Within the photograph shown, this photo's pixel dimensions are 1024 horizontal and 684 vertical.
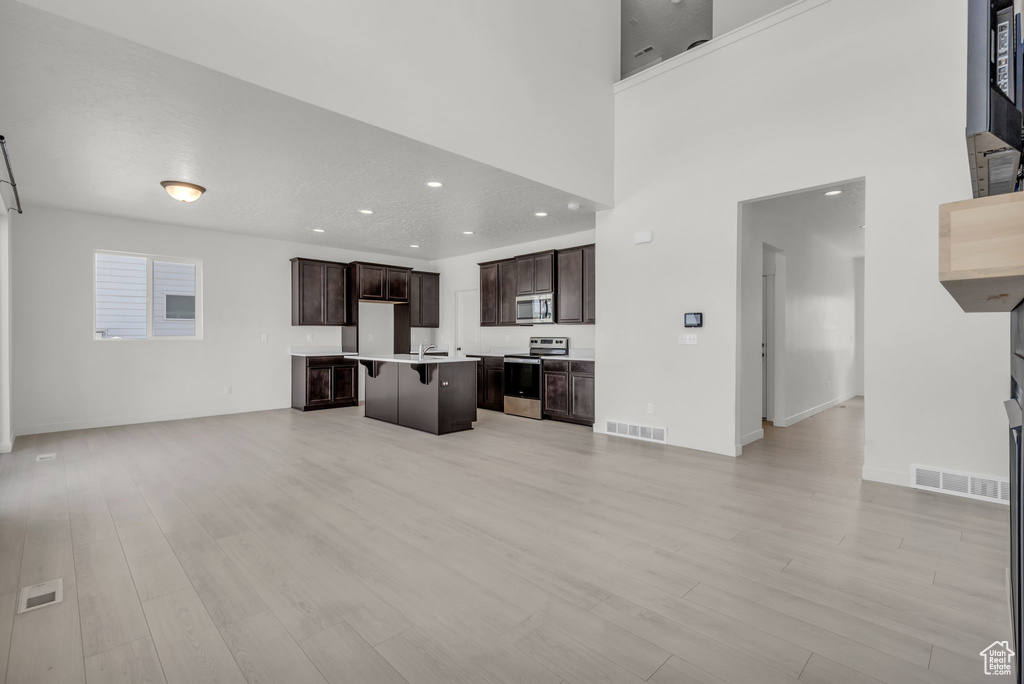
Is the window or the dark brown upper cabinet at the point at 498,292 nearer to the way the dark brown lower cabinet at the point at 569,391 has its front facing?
the window

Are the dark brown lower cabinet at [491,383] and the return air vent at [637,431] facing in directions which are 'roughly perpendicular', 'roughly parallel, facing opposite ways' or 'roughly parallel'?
roughly parallel

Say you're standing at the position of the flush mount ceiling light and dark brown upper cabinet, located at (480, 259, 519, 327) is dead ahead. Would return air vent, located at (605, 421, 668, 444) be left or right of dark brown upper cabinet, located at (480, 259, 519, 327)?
right

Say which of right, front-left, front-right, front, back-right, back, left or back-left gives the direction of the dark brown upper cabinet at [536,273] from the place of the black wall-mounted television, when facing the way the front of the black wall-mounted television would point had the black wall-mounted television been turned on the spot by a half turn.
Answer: back-left

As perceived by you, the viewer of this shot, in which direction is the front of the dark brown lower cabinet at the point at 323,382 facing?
facing the viewer and to the right of the viewer

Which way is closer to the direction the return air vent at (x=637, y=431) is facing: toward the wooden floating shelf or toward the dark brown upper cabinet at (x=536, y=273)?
the wooden floating shelf

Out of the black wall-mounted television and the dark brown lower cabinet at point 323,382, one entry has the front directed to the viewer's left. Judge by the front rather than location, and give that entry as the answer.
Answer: the black wall-mounted television

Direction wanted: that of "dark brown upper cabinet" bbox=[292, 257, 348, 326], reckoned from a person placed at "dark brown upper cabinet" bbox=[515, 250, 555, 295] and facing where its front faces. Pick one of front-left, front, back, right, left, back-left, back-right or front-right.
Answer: front-right

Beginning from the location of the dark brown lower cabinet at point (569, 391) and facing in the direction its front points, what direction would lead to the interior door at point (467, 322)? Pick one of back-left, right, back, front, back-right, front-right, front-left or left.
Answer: right

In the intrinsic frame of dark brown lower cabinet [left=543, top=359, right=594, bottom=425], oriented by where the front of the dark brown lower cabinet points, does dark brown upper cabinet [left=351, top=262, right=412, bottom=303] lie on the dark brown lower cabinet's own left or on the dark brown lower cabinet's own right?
on the dark brown lower cabinet's own right

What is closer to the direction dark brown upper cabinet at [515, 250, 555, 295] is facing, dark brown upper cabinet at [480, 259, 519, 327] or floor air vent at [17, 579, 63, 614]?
the floor air vent

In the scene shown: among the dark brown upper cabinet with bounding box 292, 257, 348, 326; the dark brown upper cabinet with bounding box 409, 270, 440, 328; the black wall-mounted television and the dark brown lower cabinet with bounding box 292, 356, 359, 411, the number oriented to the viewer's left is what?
1

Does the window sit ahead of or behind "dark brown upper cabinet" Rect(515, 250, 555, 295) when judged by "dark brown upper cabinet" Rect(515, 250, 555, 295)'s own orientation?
ahead

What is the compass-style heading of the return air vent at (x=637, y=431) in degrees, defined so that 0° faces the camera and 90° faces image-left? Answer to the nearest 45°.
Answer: approximately 45°

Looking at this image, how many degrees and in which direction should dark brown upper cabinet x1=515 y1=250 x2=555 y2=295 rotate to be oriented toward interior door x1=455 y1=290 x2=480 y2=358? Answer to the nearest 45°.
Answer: approximately 90° to its right

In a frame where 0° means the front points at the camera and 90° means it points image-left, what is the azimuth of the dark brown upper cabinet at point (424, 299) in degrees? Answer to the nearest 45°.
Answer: approximately 315°

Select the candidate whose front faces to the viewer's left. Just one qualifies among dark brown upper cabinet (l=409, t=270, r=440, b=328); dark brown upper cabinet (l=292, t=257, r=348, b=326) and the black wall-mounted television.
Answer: the black wall-mounted television

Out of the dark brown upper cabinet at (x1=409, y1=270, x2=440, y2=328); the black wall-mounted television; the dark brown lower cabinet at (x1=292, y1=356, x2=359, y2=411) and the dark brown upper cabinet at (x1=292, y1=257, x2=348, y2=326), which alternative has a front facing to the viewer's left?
the black wall-mounted television

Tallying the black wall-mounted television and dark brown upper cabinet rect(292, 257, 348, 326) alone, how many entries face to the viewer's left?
1

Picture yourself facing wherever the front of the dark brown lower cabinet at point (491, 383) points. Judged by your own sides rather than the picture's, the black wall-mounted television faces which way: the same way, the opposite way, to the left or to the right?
to the right

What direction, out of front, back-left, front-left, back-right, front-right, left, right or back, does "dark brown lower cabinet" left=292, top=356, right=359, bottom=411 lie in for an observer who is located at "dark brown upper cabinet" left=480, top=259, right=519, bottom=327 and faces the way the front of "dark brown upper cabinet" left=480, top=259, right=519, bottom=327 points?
front-right
